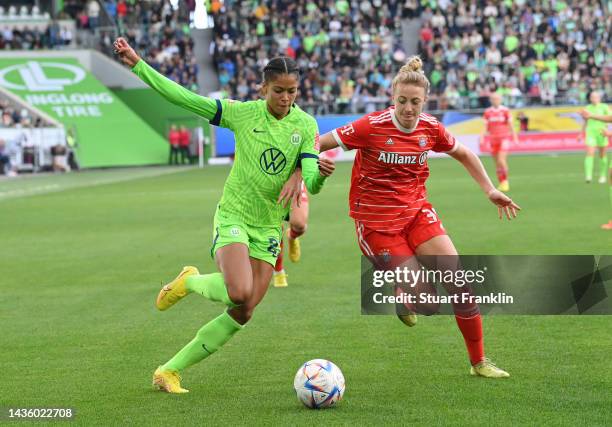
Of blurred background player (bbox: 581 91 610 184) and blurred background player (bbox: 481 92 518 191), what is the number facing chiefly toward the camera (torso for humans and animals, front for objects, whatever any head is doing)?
2

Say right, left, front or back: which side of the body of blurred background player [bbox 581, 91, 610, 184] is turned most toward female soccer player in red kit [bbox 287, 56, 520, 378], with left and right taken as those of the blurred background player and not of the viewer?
front

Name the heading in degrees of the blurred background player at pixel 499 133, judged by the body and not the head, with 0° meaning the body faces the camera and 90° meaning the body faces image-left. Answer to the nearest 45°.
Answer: approximately 0°

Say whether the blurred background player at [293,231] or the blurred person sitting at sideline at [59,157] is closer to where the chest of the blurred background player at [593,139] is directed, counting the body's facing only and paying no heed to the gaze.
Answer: the blurred background player

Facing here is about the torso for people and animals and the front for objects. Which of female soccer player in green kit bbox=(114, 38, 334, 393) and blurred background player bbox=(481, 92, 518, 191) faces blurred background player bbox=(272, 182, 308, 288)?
blurred background player bbox=(481, 92, 518, 191)

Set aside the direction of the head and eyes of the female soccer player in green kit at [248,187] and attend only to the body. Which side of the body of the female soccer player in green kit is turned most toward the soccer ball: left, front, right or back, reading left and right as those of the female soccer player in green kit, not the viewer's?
front

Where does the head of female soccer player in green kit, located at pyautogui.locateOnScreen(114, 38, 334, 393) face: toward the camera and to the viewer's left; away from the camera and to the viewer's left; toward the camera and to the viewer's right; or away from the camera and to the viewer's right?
toward the camera and to the viewer's right

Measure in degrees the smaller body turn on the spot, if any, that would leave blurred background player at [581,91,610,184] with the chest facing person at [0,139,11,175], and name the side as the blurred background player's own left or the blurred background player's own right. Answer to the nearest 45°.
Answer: approximately 90° to the blurred background player's own right

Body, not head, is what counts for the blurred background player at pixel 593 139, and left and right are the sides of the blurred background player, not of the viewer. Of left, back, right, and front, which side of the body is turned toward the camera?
front

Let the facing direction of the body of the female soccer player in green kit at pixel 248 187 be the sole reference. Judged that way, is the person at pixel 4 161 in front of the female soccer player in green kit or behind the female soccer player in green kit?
behind
